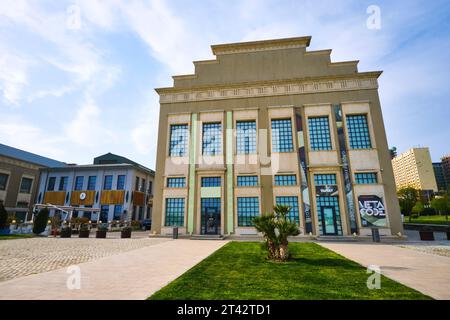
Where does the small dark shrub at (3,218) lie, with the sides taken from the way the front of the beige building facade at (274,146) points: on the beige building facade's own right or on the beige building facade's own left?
on the beige building facade's own right

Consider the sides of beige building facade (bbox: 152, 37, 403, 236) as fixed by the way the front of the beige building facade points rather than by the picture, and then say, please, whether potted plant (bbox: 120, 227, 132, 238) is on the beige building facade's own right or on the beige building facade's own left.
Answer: on the beige building facade's own right

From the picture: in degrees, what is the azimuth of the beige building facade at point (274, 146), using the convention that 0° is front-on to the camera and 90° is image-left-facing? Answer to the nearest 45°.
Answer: approximately 0°

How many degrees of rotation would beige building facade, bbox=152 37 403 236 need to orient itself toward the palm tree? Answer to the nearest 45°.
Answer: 0° — it already faces it

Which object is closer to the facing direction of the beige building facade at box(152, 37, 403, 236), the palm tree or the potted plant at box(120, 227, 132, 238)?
the palm tree
